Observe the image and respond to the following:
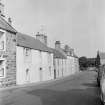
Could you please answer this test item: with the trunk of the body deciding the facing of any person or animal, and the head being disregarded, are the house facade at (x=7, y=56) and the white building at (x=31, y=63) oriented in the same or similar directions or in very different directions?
same or similar directions

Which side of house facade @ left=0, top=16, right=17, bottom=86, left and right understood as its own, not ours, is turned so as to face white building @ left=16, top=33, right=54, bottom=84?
left

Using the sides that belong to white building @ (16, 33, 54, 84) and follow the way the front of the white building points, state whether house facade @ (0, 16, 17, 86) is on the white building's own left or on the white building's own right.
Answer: on the white building's own right

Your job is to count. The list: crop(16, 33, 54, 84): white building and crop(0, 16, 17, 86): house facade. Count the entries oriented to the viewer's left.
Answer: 0

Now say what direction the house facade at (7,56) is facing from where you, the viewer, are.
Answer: facing the viewer and to the right of the viewer
